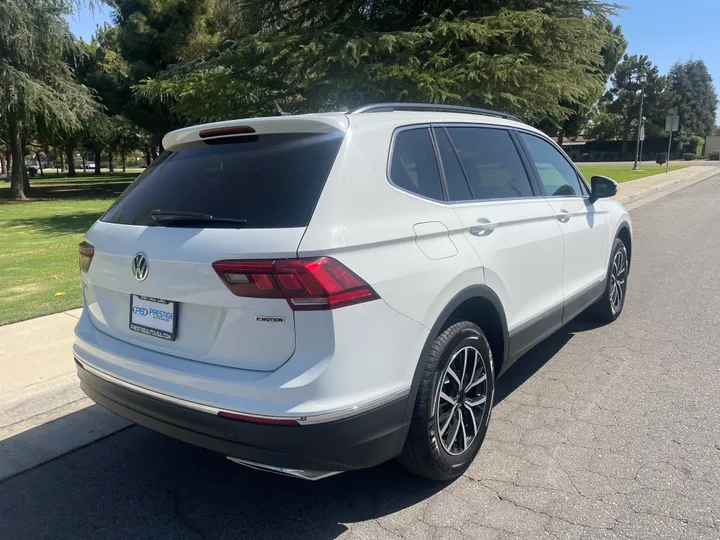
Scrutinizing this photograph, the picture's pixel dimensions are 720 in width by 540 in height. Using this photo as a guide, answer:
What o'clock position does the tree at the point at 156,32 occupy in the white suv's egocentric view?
The tree is roughly at 10 o'clock from the white suv.

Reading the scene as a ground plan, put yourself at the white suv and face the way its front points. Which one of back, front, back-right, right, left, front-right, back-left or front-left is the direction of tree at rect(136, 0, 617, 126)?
front-left

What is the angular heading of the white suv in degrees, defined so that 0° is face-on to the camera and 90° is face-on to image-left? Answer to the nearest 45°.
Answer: approximately 225°

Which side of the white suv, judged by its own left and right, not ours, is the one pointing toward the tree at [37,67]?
left

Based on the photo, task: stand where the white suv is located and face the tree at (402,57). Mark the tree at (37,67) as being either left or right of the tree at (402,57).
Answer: left
